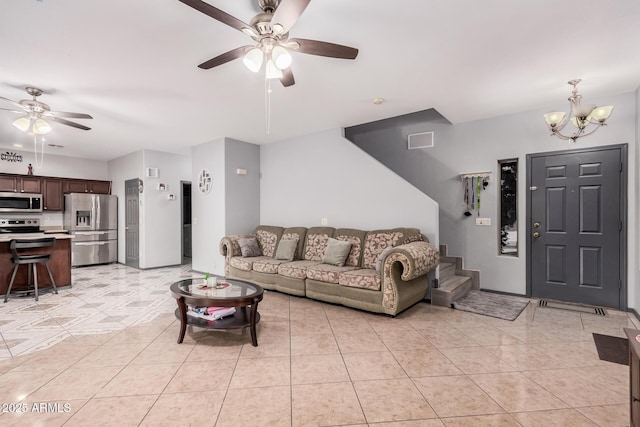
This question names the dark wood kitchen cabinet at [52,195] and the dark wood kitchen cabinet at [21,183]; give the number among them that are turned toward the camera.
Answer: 2

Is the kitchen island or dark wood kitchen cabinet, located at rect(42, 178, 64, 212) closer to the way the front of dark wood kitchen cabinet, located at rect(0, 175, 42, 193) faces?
the kitchen island

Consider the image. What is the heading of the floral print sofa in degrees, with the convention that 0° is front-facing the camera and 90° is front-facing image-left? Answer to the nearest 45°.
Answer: approximately 45°

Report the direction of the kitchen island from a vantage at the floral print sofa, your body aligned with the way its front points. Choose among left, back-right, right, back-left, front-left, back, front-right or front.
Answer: front-right

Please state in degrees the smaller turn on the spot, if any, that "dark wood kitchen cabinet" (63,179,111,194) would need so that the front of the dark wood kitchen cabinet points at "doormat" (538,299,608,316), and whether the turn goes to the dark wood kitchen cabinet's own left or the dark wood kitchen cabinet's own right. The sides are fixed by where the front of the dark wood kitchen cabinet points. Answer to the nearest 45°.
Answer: approximately 45° to the dark wood kitchen cabinet's own left

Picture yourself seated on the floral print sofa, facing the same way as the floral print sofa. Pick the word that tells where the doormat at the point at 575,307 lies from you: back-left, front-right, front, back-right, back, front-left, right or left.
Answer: back-left

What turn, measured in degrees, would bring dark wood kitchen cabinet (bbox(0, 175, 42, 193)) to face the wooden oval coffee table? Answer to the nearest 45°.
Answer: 0° — it already faces it

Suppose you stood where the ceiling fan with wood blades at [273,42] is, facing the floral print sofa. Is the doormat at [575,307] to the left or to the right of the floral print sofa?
right

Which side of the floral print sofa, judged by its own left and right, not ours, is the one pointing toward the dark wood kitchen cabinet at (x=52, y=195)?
right

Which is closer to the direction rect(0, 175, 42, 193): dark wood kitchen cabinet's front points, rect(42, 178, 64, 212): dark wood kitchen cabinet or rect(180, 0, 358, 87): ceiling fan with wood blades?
the ceiling fan with wood blades

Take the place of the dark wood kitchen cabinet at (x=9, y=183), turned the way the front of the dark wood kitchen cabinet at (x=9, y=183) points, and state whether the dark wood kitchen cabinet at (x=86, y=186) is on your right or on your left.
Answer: on your left

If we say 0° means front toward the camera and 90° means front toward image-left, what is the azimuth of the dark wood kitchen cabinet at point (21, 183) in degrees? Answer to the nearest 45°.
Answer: approximately 0°

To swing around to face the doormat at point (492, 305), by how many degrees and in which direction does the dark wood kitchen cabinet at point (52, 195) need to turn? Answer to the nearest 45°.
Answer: approximately 45° to its left
